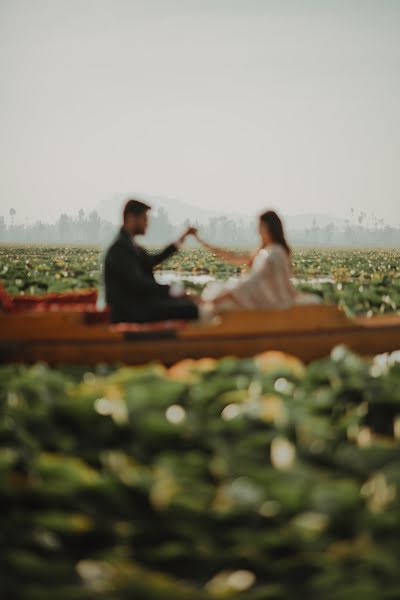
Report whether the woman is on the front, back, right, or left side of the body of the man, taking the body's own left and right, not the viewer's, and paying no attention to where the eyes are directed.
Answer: front

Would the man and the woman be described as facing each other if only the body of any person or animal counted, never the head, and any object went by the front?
yes

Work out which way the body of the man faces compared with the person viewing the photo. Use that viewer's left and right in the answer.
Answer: facing to the right of the viewer

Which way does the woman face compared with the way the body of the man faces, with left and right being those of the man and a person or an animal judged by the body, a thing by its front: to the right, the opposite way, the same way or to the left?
the opposite way

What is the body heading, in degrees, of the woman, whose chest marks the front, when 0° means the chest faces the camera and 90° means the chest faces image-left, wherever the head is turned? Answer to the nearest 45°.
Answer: approximately 90°

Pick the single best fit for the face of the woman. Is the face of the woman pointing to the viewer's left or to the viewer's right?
to the viewer's left

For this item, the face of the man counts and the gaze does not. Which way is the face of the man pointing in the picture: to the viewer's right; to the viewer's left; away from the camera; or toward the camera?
to the viewer's right

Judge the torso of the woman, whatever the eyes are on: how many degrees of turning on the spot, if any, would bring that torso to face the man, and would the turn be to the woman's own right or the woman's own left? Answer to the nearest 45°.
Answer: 0° — they already face them
